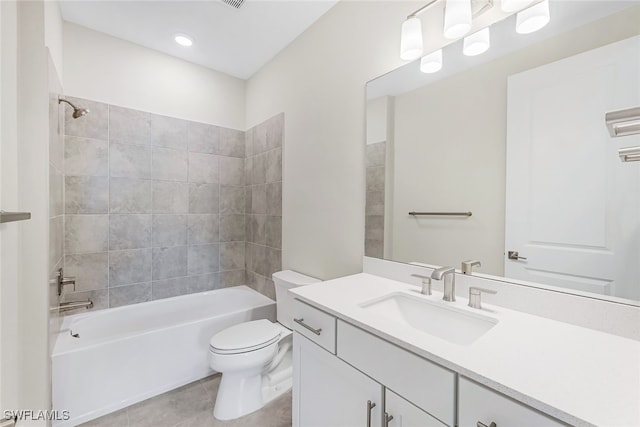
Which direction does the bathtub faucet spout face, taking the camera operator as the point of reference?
facing to the right of the viewer

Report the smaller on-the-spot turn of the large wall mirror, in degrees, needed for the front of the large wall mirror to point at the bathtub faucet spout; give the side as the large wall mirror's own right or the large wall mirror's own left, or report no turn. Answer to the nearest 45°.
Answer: approximately 45° to the large wall mirror's own right

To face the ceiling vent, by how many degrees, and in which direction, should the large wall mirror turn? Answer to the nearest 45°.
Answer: approximately 45° to its right

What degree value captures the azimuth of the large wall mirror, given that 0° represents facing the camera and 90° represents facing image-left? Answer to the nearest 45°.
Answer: approximately 45°

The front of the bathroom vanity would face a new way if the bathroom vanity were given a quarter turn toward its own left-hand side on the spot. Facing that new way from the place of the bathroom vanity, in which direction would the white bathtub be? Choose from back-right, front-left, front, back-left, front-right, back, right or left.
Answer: back-right

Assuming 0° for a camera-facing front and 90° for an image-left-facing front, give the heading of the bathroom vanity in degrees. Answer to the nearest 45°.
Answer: approximately 45°

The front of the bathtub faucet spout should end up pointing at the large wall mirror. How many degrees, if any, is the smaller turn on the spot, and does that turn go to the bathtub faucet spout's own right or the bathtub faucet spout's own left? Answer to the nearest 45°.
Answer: approximately 45° to the bathtub faucet spout's own right

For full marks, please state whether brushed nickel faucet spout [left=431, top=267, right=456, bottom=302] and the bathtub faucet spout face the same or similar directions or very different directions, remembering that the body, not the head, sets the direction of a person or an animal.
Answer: very different directions
